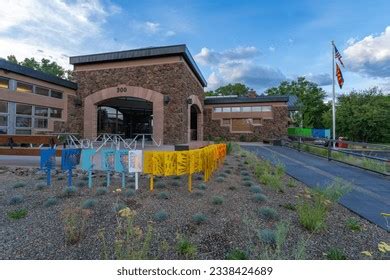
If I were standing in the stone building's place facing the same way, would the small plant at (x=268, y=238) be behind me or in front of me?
in front

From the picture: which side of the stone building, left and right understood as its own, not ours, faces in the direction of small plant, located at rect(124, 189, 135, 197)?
front

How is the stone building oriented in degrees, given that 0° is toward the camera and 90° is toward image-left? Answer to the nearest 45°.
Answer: approximately 0°

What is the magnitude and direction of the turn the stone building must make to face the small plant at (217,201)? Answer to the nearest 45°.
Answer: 0° — it already faces it

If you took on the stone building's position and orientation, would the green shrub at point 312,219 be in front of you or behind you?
in front

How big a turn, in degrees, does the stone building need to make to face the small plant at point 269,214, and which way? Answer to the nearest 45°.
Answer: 0° — it already faces it

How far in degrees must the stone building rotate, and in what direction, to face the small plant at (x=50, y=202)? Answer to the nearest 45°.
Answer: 0° — it already faces it

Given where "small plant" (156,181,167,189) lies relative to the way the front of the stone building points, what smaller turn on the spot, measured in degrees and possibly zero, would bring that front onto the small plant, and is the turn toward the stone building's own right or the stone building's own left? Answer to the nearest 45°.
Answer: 0° — it already faces it

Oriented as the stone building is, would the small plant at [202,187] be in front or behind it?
in front

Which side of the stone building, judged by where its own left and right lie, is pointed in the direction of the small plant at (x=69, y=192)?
front
